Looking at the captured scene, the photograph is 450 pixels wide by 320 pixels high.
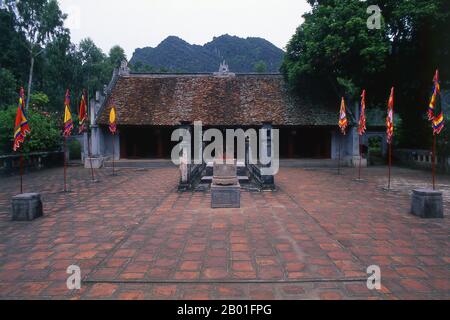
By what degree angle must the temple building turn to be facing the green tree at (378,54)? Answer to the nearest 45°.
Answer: approximately 90° to its left

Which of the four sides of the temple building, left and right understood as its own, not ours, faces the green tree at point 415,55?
left

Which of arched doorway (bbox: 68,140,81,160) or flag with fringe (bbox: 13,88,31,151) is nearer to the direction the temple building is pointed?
the flag with fringe

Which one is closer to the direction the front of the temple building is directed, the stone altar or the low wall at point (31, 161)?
the stone altar

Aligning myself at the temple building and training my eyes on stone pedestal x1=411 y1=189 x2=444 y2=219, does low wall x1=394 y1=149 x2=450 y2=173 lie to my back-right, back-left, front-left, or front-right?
front-left

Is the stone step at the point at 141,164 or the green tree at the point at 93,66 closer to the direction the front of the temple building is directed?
the stone step

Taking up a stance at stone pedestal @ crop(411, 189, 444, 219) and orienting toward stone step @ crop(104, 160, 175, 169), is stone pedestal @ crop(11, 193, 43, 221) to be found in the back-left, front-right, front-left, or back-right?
front-left

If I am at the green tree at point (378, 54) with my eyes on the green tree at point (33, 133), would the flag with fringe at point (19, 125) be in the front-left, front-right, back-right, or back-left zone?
front-left

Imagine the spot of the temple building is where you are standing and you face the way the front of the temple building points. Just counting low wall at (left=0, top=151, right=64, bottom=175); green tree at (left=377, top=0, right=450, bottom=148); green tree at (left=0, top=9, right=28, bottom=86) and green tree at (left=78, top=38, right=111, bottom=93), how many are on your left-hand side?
1

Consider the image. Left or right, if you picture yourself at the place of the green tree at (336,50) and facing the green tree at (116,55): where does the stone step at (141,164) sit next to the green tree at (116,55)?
left

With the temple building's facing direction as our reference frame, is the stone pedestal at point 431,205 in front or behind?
in front

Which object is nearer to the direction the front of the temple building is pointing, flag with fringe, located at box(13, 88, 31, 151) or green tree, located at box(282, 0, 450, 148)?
the flag with fringe

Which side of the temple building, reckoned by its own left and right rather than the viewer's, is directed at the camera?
front
